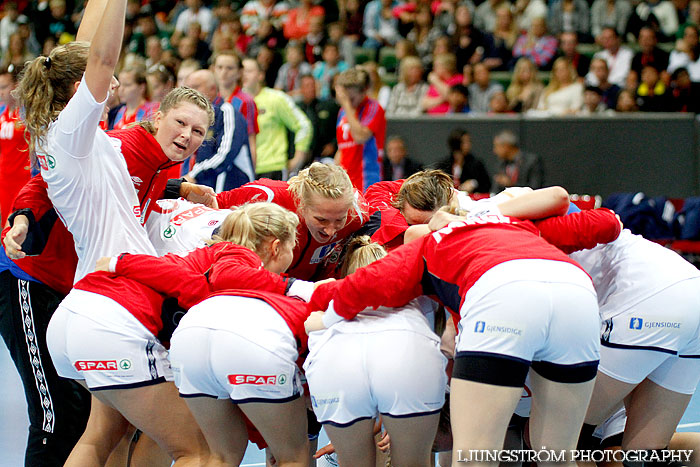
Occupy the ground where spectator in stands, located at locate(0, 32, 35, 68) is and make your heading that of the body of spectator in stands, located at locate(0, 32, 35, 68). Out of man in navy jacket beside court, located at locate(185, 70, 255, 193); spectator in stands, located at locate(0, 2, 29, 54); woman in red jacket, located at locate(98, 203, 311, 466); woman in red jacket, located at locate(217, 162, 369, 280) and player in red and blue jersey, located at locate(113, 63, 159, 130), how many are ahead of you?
4

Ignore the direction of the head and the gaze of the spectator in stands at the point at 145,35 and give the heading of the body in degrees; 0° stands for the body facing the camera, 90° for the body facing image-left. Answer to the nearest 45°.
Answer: approximately 0°

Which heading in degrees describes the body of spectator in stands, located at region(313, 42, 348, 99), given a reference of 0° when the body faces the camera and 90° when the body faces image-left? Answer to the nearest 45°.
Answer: approximately 0°

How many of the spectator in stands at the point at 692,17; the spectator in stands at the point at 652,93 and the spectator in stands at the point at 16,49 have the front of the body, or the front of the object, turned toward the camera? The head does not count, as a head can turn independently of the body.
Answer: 3

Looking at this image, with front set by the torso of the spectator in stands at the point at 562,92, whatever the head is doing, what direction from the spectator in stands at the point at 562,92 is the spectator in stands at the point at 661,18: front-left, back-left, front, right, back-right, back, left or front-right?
back-left
